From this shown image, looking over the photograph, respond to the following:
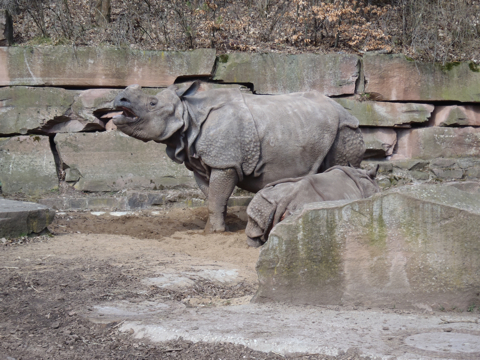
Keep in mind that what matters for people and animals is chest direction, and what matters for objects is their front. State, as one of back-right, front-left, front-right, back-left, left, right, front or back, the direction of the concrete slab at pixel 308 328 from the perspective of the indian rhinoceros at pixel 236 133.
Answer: left

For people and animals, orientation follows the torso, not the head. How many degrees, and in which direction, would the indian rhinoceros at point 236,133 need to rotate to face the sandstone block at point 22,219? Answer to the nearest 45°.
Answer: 0° — it already faces it

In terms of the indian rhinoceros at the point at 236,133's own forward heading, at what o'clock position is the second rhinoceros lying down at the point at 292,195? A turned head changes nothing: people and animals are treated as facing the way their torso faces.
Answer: The second rhinoceros lying down is roughly at 8 o'clock from the indian rhinoceros.

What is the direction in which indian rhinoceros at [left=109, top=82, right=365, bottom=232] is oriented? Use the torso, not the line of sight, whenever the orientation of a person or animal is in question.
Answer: to the viewer's left
